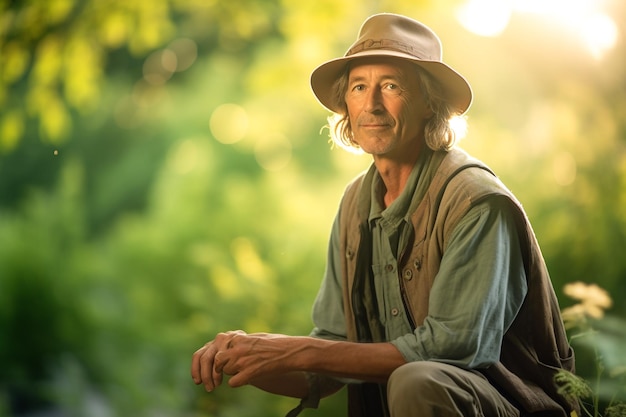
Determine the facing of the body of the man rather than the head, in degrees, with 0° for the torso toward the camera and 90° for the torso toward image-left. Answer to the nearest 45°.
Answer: approximately 45°

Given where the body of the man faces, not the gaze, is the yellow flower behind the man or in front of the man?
behind
